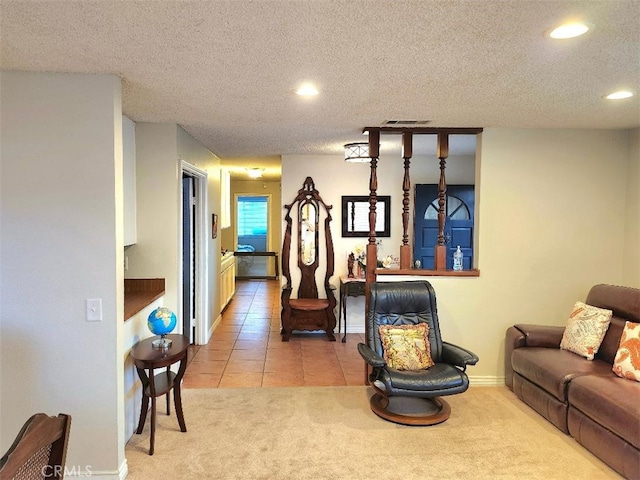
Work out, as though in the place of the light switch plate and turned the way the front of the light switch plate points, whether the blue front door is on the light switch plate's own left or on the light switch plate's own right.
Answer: on the light switch plate's own left

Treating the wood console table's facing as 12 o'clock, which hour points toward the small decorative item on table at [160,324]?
The small decorative item on table is roughly at 1 o'clock from the wood console table.

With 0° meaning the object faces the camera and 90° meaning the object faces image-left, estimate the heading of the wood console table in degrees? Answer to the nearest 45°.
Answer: approximately 0°

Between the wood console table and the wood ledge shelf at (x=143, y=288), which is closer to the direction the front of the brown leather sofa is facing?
the wood ledge shelf

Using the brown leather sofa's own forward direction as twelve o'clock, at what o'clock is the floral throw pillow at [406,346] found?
The floral throw pillow is roughly at 1 o'clock from the brown leather sofa.

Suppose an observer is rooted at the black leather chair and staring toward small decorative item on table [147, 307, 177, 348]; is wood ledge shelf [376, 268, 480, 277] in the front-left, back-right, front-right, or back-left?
back-right

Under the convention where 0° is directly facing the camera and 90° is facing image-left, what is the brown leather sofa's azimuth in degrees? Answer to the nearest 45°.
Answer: approximately 45°
